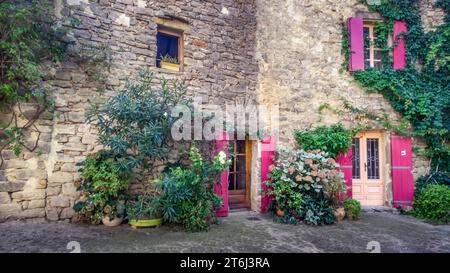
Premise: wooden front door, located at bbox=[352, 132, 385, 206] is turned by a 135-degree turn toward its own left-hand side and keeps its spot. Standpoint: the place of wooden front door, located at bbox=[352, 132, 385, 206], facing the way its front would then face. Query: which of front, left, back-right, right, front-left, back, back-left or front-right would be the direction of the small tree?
back

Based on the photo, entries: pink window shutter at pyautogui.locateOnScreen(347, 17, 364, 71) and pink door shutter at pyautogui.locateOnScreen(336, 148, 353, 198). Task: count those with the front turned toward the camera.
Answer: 2

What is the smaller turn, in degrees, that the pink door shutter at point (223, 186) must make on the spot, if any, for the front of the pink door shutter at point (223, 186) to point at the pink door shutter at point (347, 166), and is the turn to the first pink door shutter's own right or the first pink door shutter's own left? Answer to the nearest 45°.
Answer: approximately 90° to the first pink door shutter's own left

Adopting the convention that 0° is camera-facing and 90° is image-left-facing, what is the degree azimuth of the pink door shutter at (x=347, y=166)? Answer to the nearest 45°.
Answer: approximately 0°

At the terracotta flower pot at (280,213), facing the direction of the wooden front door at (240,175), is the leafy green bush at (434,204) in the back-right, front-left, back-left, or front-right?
back-right

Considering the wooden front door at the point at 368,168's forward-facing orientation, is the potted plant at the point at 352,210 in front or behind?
in front

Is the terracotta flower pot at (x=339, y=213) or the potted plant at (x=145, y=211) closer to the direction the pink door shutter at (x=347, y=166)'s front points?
the terracotta flower pot

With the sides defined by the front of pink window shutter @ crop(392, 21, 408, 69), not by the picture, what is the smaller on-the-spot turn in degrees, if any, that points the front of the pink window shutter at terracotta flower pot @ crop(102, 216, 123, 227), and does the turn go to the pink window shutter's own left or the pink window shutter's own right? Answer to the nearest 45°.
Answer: approximately 45° to the pink window shutter's own right

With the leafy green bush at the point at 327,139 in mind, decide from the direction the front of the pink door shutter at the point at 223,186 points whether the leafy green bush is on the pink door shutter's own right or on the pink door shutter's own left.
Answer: on the pink door shutter's own left
